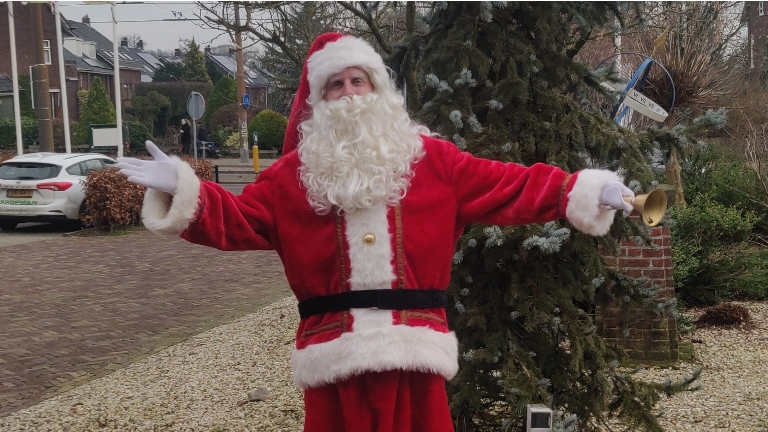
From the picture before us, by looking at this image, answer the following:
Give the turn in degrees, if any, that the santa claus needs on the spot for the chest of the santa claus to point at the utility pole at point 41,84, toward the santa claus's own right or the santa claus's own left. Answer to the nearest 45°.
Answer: approximately 135° to the santa claus's own right

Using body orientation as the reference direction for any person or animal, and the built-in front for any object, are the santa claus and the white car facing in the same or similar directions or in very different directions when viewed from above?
very different directions

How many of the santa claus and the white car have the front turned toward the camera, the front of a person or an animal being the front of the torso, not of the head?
1

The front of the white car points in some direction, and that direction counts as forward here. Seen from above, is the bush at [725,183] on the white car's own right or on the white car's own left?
on the white car's own right

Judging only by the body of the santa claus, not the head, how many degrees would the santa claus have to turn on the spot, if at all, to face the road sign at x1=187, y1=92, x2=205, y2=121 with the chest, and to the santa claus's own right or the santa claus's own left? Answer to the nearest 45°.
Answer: approximately 180°

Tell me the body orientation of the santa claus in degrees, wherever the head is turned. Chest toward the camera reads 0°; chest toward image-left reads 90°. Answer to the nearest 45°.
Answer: approximately 0°
